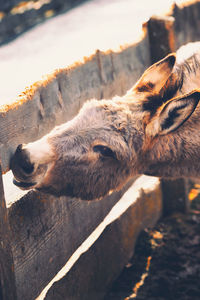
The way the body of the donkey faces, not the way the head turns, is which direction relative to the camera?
to the viewer's left

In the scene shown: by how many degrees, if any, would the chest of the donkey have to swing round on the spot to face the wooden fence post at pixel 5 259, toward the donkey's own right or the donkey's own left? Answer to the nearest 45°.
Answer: approximately 45° to the donkey's own left

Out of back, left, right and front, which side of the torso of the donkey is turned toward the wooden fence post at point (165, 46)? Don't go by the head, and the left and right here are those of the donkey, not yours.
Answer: right
